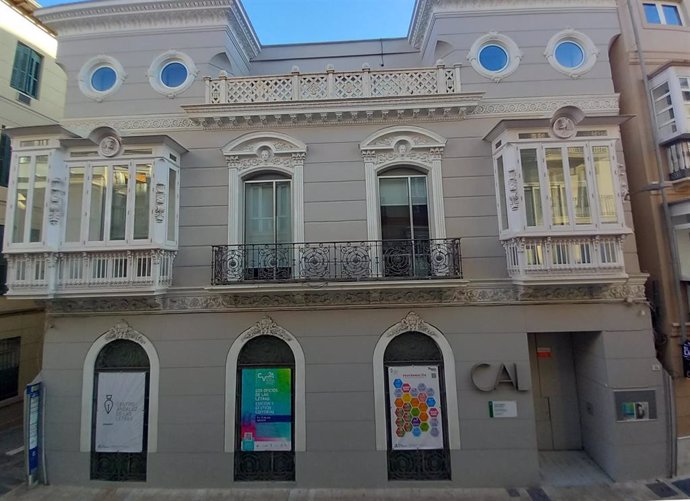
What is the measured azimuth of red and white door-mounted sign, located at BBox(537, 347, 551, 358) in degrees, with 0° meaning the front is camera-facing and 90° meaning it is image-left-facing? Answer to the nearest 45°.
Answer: approximately 0°

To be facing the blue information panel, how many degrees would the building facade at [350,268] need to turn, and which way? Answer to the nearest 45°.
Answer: approximately 90° to its right

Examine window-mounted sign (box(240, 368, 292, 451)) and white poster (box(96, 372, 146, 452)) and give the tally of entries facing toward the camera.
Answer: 2

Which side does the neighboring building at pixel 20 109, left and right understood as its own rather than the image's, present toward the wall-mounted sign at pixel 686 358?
front

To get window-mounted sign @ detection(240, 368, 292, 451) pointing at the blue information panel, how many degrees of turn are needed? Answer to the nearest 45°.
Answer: approximately 90° to its right

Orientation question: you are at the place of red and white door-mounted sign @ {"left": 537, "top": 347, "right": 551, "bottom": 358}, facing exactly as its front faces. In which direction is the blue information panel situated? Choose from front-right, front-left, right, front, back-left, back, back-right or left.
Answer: front-right
